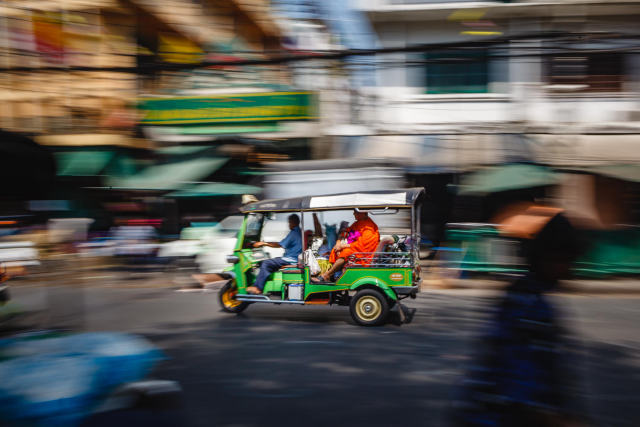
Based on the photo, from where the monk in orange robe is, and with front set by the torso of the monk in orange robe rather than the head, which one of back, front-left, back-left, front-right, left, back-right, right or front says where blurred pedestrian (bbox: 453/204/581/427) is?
left

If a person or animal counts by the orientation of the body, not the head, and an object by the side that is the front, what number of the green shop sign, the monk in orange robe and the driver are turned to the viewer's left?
2

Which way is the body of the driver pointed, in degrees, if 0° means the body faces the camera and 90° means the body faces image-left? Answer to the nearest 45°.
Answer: approximately 90°

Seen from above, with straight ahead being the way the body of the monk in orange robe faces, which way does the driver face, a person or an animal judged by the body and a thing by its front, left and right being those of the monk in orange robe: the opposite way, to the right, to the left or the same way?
the same way

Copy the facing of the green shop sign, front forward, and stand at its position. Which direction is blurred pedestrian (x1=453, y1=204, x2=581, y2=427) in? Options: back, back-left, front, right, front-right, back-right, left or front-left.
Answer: front

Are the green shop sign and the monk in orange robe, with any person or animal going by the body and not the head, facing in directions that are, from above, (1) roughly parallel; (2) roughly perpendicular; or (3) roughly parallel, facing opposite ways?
roughly perpendicular

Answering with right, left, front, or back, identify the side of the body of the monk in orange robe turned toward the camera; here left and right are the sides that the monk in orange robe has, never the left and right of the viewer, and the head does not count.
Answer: left

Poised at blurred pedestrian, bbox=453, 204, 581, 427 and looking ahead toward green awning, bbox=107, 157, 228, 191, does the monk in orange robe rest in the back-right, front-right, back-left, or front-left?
front-right

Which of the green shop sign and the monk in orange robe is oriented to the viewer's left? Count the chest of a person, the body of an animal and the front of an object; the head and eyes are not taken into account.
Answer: the monk in orange robe

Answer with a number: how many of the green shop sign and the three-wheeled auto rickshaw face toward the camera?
1

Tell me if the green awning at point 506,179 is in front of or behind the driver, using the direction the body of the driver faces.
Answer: behind

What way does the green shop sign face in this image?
toward the camera

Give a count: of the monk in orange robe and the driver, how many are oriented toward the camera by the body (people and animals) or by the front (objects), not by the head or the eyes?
0

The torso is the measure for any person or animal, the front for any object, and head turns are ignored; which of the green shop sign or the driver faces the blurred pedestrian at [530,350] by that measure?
the green shop sign

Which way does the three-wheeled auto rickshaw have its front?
to the viewer's left

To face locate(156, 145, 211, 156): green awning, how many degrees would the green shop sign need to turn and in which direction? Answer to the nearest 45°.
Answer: approximately 135° to its right
